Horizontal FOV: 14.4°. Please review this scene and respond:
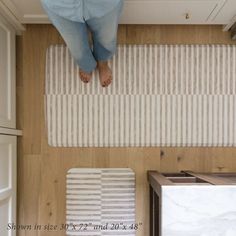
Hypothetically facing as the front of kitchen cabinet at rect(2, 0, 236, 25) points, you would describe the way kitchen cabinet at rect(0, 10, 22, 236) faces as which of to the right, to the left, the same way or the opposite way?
to the left

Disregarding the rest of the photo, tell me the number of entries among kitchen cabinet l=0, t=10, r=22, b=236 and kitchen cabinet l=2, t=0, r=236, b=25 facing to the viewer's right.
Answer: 1

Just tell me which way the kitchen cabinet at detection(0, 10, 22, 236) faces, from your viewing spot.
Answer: facing to the right of the viewer
